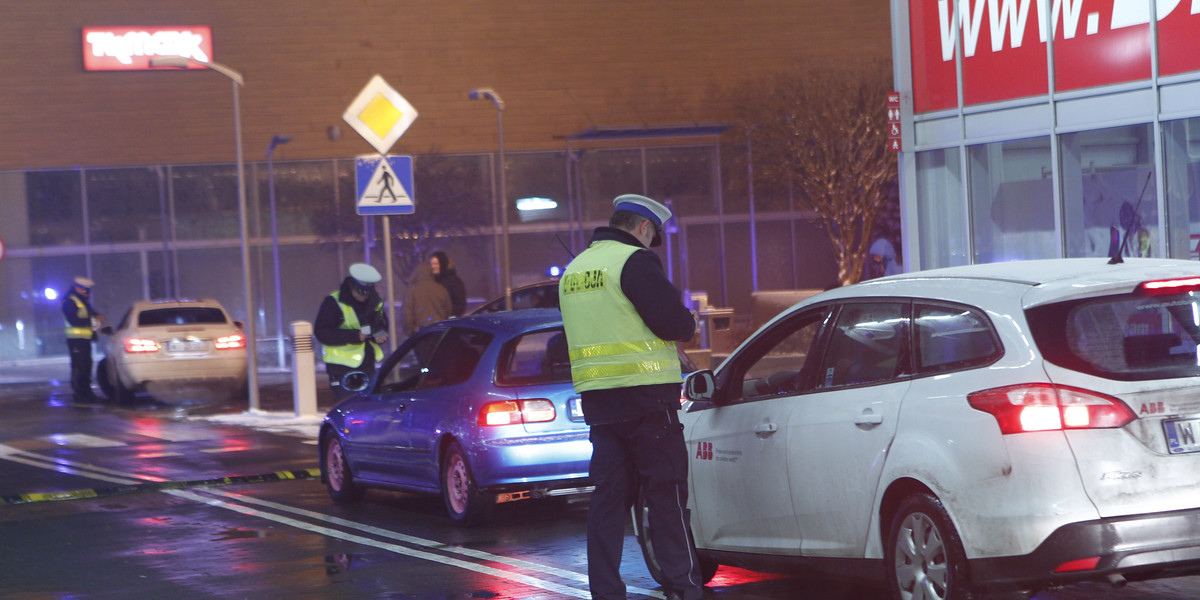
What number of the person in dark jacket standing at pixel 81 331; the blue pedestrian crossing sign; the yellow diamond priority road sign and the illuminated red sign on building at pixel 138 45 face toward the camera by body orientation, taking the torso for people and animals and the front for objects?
3

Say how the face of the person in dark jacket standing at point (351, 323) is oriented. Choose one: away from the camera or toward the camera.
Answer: toward the camera

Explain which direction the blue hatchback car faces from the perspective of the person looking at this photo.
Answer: facing away from the viewer and to the left of the viewer

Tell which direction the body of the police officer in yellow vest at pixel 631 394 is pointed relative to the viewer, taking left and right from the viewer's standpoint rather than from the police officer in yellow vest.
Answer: facing away from the viewer and to the right of the viewer

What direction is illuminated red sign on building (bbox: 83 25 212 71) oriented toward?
toward the camera

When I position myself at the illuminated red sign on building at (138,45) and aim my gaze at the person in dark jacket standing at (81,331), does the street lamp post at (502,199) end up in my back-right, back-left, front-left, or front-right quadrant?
front-left

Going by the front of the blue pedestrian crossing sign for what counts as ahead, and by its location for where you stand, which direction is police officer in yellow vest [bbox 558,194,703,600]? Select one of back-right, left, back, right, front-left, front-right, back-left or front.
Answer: front

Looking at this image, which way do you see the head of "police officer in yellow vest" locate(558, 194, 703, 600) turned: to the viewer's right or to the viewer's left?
to the viewer's right

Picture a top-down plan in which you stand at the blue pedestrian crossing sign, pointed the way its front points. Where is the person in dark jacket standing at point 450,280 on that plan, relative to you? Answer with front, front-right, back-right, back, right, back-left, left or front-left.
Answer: back

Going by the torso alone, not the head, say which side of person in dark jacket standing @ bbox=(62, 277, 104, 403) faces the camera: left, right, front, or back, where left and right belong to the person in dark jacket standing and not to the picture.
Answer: right

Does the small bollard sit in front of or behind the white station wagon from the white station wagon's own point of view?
in front

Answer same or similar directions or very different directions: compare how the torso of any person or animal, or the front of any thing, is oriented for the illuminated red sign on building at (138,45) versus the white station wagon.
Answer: very different directions
